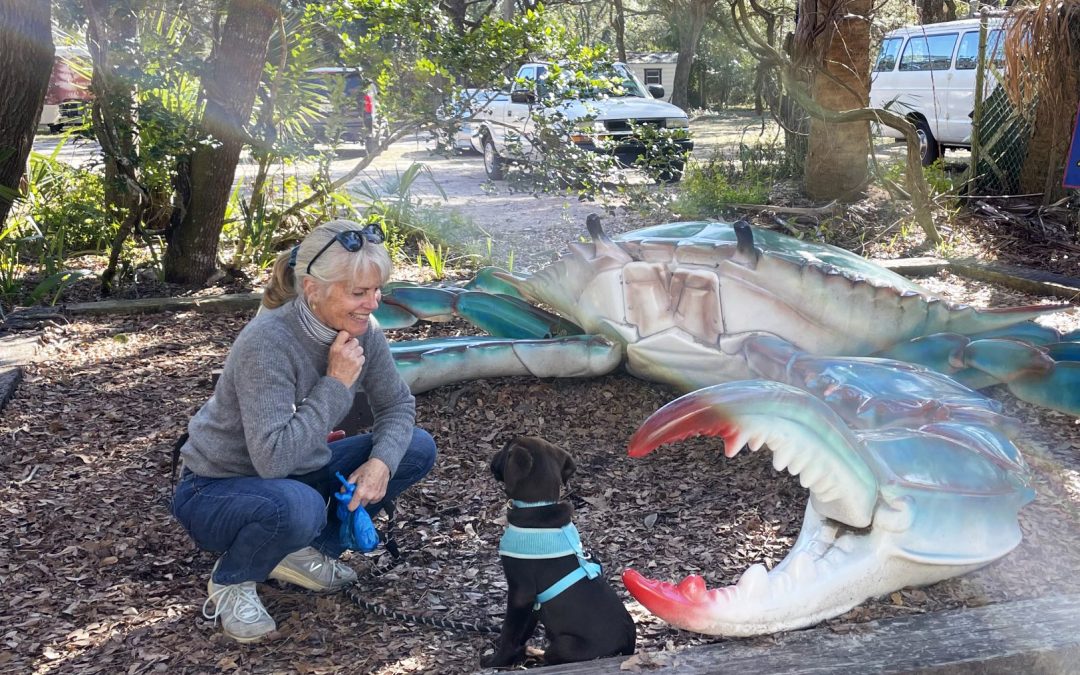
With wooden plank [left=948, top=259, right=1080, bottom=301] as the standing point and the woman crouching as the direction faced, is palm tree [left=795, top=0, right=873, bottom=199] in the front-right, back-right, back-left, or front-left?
back-right

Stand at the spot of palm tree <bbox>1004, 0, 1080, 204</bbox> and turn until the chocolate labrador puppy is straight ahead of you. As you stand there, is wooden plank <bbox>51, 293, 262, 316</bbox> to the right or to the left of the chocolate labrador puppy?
right

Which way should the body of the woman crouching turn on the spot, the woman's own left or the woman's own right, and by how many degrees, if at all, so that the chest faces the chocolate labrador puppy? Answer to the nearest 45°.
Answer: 0° — they already face it

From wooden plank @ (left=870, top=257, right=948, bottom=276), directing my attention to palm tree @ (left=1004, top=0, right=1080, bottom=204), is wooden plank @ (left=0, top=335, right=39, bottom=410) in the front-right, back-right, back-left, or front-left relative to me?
back-left

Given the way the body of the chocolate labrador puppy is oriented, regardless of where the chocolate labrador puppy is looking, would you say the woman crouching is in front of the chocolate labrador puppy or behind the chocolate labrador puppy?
in front

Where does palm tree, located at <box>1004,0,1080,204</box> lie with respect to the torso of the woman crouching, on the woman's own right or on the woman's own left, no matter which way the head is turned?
on the woman's own left

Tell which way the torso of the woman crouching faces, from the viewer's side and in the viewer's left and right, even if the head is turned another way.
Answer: facing the viewer and to the right of the viewer

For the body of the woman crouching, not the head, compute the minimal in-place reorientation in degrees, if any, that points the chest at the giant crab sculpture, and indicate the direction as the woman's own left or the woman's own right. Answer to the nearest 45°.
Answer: approximately 45° to the woman's own left

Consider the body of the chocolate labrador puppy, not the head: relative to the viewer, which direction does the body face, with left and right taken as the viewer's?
facing away from the viewer and to the left of the viewer

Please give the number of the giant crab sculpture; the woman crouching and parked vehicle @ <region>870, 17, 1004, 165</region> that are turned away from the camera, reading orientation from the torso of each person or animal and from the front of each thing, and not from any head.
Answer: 0
